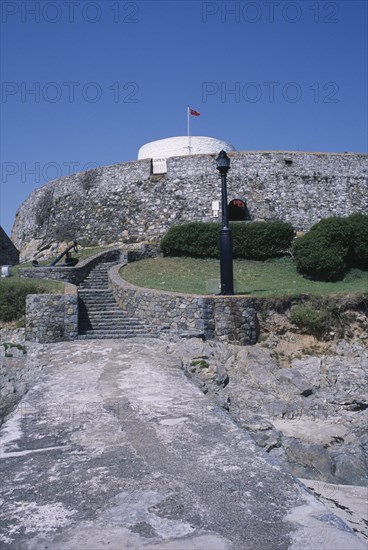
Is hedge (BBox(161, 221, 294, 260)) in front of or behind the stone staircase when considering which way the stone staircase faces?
behind

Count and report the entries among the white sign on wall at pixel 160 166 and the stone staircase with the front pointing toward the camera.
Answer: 2

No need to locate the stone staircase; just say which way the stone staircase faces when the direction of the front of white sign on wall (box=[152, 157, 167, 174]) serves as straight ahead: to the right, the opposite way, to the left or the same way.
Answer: the same way

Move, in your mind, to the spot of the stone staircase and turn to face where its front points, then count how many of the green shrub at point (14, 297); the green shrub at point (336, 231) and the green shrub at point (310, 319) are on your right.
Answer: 1

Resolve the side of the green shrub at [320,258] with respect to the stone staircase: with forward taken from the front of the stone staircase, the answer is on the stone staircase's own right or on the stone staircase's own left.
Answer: on the stone staircase's own left

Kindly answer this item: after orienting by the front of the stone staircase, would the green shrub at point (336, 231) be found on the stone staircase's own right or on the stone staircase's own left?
on the stone staircase's own left

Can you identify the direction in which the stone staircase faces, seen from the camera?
facing the viewer

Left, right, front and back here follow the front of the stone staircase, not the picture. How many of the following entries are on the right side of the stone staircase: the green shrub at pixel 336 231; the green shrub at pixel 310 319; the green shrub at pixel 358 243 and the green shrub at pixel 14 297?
1

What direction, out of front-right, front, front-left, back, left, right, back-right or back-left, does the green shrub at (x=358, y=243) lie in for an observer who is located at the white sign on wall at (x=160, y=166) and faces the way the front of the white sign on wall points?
front-left

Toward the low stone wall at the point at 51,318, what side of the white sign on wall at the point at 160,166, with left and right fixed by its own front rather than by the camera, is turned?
front
